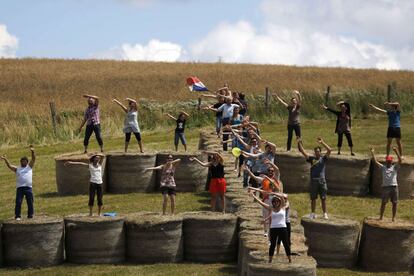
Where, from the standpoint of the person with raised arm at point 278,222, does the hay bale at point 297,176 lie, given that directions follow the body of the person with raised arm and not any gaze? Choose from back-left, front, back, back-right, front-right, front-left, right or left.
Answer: back

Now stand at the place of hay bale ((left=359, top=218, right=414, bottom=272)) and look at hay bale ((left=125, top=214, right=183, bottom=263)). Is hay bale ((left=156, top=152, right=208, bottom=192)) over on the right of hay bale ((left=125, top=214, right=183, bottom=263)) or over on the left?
right

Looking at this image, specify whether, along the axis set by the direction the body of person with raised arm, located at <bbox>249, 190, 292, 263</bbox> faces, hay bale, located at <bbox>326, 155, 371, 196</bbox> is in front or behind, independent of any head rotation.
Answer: behind

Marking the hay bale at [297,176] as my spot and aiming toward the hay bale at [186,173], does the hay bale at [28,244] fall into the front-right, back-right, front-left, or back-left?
front-left

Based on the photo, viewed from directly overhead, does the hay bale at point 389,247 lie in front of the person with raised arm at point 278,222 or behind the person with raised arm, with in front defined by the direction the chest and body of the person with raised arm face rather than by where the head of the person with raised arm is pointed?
behind

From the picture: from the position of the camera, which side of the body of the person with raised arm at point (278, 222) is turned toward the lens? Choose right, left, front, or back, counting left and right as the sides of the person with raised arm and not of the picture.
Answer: front
